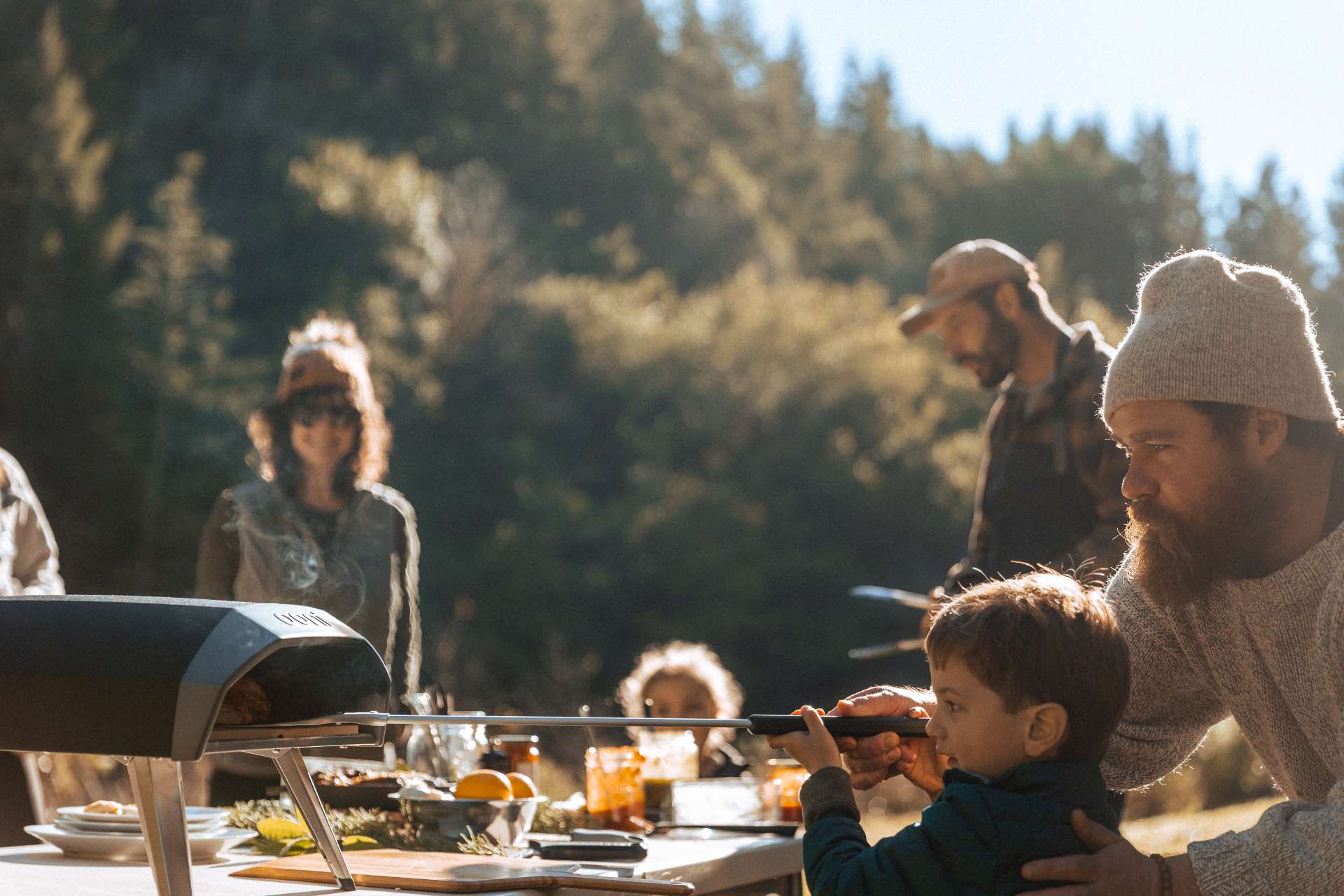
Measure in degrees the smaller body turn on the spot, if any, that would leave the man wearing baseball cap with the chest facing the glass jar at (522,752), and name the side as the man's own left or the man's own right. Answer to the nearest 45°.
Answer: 0° — they already face it

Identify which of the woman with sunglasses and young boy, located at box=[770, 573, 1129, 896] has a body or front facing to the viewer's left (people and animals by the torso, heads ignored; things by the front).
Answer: the young boy

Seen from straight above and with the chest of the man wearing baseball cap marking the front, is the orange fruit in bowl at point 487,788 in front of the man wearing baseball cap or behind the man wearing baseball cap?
in front

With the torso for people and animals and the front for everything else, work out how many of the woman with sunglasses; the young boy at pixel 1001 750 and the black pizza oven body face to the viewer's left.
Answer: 1

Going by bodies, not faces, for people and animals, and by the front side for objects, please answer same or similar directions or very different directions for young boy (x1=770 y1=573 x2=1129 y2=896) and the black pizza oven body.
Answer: very different directions

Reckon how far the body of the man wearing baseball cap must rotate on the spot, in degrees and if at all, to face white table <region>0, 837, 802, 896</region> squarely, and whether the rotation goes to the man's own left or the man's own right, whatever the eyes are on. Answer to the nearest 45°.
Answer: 0° — they already face it

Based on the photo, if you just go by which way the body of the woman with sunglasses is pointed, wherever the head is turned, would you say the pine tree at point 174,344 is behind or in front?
behind

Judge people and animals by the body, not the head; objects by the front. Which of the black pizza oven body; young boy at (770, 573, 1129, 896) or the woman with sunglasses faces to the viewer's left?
the young boy

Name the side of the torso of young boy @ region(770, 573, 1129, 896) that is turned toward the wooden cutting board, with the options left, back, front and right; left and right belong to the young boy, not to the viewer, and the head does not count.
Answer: front

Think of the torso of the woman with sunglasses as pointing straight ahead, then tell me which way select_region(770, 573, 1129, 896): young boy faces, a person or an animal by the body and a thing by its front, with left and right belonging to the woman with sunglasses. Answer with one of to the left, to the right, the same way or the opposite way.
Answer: to the right

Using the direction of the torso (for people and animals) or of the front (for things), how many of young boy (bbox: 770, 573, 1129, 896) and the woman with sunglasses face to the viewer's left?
1

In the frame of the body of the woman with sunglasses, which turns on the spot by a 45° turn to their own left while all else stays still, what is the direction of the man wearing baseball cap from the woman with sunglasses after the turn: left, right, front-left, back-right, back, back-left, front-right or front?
front-left

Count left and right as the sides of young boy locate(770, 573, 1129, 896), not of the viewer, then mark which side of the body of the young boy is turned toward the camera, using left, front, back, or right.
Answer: left

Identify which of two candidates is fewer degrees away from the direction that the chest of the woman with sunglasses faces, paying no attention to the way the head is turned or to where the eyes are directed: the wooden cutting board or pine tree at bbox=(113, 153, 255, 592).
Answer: the wooden cutting board
